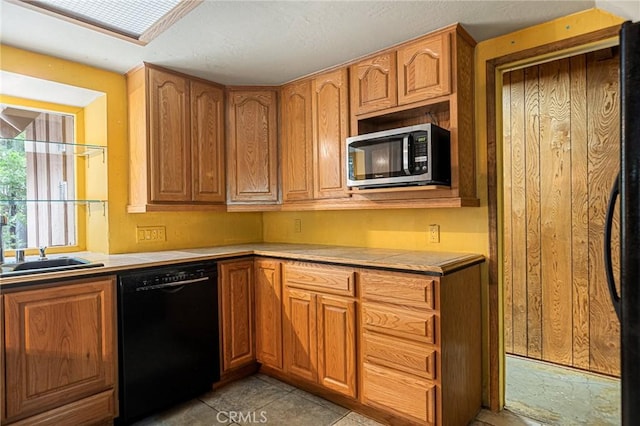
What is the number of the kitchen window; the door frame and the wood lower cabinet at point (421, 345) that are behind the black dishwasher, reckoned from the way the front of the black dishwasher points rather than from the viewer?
1

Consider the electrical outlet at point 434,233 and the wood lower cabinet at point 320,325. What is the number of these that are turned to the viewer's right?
0

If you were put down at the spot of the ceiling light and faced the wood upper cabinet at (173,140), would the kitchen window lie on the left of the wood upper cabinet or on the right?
left

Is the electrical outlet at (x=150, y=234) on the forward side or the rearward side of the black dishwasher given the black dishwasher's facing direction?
on the rearward side

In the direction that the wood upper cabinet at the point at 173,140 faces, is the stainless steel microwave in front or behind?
in front

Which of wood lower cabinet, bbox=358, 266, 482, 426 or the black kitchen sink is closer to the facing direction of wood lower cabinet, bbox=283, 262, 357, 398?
the black kitchen sink

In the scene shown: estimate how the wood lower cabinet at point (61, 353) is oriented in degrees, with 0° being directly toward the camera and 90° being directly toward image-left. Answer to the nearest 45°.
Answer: approximately 315°

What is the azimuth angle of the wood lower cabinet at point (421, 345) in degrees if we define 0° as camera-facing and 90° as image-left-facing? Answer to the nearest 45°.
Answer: approximately 45°

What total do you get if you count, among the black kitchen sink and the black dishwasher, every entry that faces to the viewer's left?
0

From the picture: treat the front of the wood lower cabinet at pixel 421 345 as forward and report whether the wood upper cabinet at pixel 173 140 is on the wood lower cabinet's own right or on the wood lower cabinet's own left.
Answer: on the wood lower cabinet's own right

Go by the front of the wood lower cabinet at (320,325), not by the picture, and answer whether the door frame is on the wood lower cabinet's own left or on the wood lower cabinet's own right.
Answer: on the wood lower cabinet's own left
